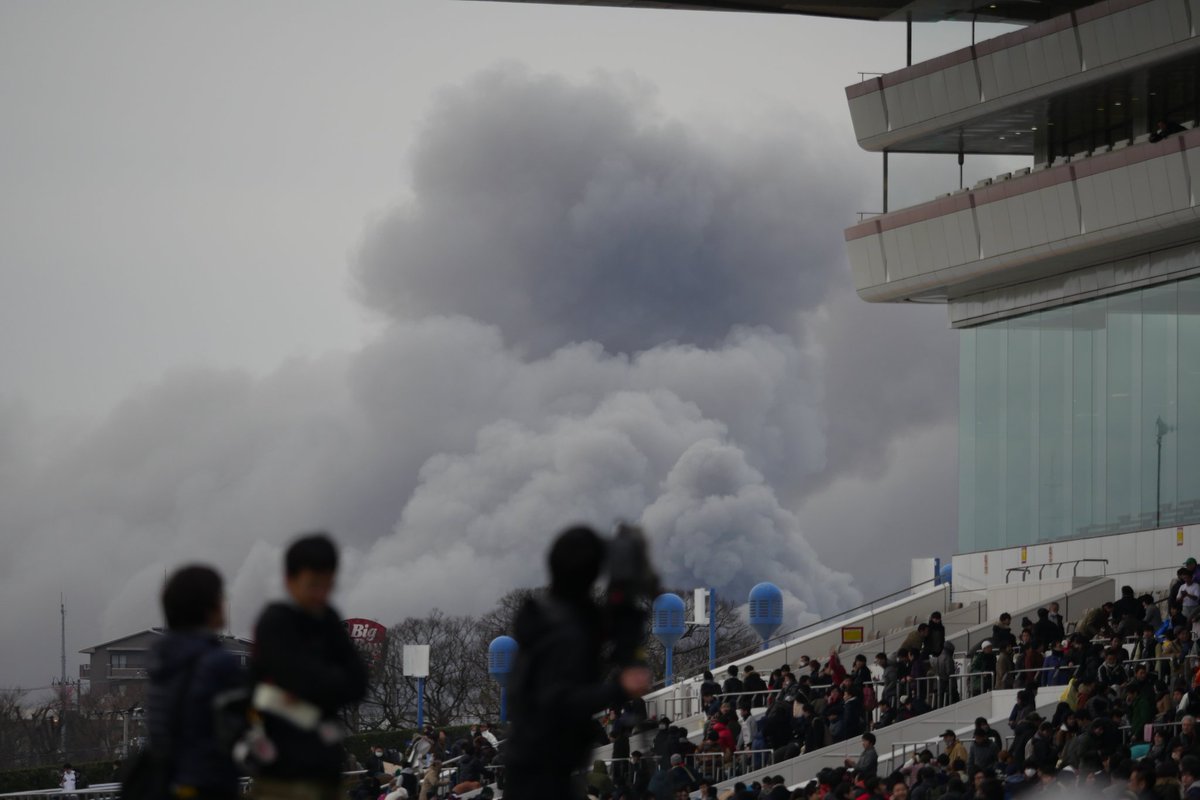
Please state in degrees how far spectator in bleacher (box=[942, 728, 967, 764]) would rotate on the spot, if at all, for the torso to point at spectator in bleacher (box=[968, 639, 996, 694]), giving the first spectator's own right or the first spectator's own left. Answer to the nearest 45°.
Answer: approximately 135° to the first spectator's own right

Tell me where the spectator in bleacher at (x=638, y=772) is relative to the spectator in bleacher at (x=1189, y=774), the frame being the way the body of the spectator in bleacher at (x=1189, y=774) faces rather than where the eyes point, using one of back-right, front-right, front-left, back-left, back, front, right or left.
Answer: right

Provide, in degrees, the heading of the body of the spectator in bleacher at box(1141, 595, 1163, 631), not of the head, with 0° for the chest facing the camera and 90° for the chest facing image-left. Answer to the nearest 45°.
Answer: approximately 90°

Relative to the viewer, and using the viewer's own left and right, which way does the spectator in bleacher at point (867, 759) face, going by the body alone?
facing to the left of the viewer

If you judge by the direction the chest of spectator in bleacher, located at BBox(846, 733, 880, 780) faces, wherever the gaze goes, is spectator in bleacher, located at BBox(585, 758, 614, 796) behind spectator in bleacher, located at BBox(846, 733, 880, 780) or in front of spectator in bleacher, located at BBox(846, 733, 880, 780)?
in front

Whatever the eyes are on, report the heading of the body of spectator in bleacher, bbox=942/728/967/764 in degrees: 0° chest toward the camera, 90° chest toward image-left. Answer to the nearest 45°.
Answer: approximately 45°

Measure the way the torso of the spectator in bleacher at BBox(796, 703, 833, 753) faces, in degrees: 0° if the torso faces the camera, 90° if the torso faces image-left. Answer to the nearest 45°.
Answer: approximately 45°

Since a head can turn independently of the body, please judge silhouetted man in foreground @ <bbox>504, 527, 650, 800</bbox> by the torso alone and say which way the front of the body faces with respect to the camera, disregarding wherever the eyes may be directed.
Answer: to the viewer's right
